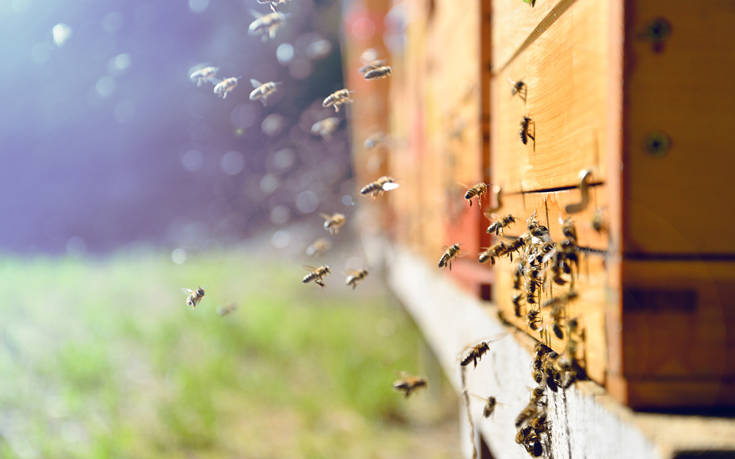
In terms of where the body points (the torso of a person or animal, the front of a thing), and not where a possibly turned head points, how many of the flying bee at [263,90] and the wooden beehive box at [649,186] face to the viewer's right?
1

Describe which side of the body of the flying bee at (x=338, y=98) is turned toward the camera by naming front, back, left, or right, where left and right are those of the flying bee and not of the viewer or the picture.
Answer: right

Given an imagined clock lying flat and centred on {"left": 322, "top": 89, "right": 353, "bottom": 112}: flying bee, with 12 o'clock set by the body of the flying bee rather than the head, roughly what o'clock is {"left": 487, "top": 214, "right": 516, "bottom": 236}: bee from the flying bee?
The bee is roughly at 2 o'clock from the flying bee.

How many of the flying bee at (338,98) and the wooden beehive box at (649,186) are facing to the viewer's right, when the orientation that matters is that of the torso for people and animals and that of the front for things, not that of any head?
1

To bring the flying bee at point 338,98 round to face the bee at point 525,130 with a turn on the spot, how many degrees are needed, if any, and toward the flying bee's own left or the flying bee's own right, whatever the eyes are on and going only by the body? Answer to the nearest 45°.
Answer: approximately 45° to the flying bee's own right

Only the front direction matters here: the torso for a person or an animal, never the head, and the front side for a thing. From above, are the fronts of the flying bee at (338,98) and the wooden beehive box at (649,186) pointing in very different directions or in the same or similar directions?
very different directions

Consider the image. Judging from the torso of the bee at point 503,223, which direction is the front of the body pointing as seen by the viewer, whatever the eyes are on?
to the viewer's right

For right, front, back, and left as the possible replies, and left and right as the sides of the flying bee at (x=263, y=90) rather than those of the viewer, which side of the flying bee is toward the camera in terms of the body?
right

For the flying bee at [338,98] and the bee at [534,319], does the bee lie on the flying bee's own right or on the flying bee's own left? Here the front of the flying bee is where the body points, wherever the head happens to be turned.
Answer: on the flying bee's own right
